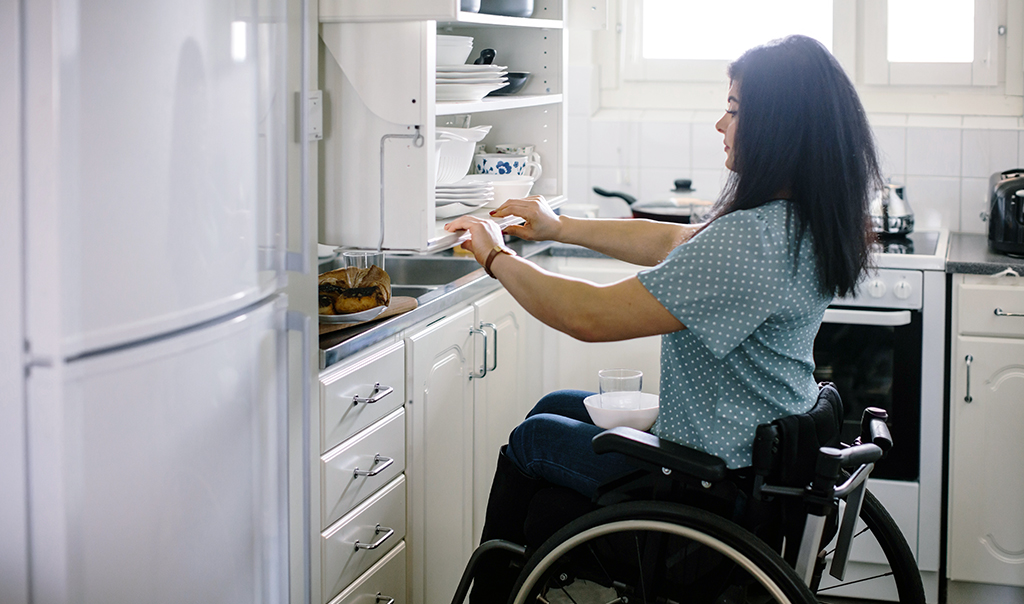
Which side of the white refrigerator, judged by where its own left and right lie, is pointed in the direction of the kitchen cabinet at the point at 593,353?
left

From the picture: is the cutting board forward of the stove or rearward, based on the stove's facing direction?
forward

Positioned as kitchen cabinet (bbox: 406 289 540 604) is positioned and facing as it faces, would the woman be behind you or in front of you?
in front

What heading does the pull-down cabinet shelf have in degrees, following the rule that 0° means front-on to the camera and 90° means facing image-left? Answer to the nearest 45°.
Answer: approximately 315°

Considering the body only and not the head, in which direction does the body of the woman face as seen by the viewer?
to the viewer's left

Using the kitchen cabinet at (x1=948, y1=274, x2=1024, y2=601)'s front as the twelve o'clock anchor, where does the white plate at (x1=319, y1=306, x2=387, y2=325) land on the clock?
The white plate is roughly at 1 o'clock from the kitchen cabinet.

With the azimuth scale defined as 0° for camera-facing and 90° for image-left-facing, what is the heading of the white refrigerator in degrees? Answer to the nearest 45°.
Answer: approximately 315°

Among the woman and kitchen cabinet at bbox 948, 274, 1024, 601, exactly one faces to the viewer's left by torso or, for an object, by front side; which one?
the woman

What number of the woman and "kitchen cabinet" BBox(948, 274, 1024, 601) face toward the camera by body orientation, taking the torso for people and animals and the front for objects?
1
